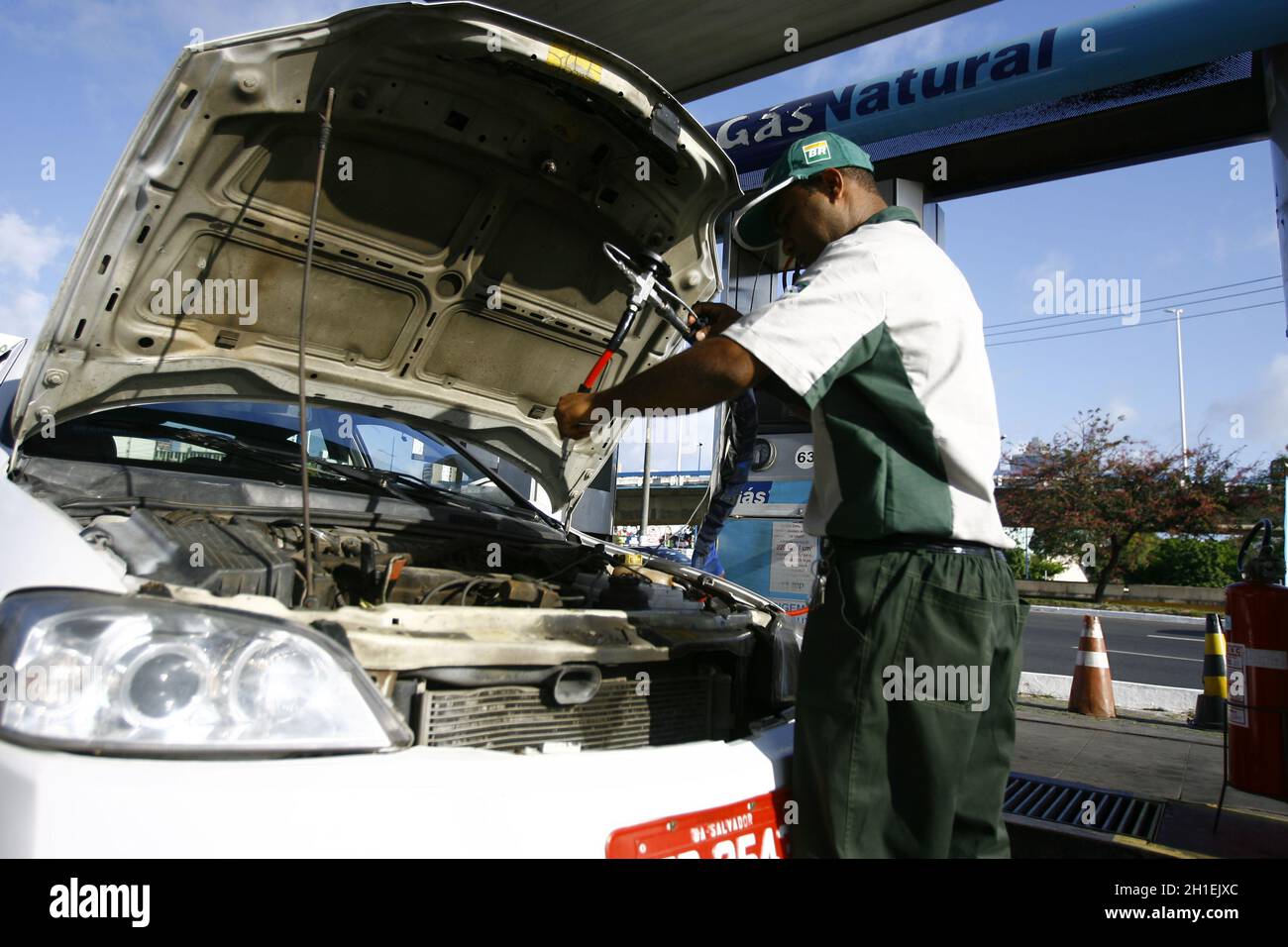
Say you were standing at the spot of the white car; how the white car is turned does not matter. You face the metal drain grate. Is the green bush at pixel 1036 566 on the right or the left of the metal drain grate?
left

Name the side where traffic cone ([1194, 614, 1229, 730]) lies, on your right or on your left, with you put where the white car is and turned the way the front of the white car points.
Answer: on your left

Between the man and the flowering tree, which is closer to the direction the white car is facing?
the man

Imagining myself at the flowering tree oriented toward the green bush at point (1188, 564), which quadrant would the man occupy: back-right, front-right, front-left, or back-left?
back-right

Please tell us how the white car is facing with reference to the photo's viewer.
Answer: facing the viewer and to the right of the viewer

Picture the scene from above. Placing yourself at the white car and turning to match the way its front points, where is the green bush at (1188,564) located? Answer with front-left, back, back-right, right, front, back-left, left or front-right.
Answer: left

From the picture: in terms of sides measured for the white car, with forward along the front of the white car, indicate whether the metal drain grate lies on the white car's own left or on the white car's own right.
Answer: on the white car's own left

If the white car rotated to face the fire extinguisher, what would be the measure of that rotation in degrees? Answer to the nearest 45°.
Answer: approximately 45° to its left

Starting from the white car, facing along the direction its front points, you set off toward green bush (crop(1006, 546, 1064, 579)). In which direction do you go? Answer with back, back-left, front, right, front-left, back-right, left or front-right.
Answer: left

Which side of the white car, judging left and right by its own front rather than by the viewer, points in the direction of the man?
front

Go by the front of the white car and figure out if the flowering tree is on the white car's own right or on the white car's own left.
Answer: on the white car's own left
